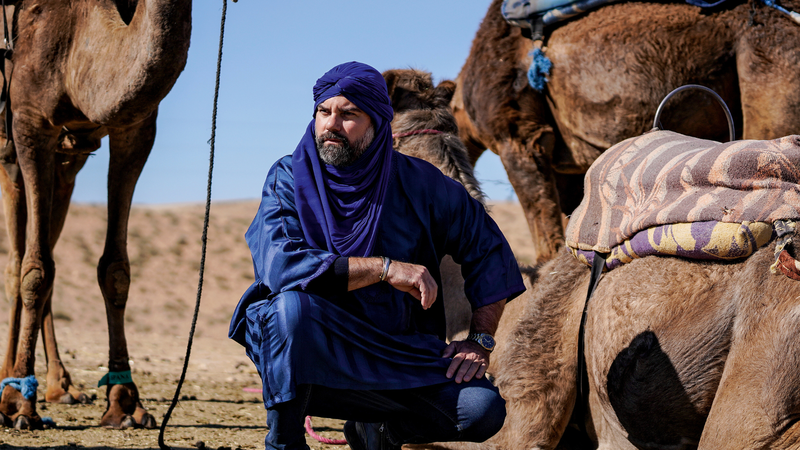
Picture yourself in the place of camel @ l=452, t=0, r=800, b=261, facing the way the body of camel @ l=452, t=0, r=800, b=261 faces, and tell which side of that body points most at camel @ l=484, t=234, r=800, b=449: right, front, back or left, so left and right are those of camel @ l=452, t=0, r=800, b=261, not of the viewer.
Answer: left

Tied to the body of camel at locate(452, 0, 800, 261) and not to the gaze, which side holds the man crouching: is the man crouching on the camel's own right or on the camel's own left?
on the camel's own left

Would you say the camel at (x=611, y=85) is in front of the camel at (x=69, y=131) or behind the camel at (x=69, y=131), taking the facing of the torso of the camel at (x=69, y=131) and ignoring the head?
in front

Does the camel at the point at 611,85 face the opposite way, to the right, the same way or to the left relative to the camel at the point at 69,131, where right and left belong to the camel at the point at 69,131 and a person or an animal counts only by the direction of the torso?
the opposite way

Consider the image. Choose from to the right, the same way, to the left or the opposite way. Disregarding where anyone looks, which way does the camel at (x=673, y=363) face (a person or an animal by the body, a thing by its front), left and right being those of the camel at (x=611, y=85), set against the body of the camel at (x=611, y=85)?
the same way

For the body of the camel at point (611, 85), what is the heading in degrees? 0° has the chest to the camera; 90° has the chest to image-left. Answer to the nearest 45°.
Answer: approximately 90°

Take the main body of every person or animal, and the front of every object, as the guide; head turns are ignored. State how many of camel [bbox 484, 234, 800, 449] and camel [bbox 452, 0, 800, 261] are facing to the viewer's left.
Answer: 2

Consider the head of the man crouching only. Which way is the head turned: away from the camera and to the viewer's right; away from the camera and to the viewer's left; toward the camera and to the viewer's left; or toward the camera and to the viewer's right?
toward the camera and to the viewer's left

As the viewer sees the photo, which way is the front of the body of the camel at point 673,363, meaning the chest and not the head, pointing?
to the viewer's left

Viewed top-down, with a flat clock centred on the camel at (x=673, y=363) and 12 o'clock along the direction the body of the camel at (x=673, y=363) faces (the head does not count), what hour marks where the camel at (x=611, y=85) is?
the camel at (x=611, y=85) is roughly at 3 o'clock from the camel at (x=673, y=363).
